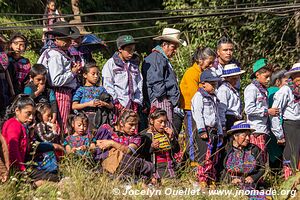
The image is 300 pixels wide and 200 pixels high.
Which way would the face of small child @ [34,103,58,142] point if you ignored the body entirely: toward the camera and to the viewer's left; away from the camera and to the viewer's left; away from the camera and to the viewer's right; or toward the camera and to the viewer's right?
toward the camera and to the viewer's right

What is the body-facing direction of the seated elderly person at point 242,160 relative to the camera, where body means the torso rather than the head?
toward the camera

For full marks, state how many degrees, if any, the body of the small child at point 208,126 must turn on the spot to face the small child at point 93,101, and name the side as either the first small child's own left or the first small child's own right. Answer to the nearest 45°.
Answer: approximately 135° to the first small child's own right

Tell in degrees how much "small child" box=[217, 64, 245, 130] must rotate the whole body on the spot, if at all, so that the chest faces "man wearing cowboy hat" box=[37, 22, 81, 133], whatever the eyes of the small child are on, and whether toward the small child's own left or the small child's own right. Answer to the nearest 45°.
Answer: approximately 135° to the small child's own right

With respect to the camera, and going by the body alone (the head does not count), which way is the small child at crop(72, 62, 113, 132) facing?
toward the camera
